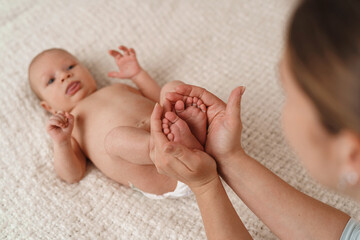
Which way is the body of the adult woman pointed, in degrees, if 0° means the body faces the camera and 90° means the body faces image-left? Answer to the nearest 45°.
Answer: approximately 135°

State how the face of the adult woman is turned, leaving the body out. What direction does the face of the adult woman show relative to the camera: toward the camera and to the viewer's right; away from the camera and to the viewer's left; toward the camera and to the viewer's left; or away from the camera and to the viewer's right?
away from the camera and to the viewer's left

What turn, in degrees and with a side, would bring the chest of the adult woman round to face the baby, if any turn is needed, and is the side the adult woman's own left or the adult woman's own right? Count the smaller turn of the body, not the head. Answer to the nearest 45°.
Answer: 0° — they already face them
